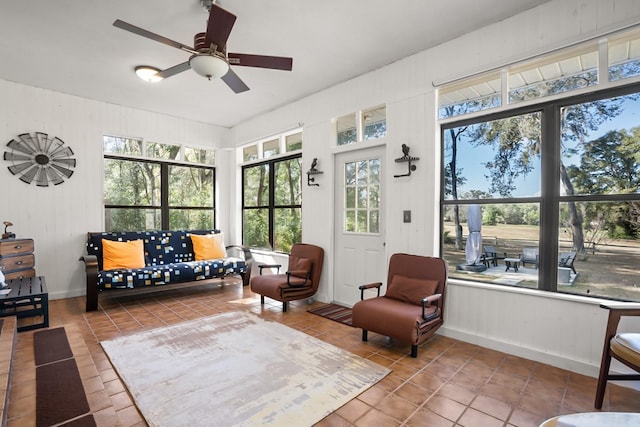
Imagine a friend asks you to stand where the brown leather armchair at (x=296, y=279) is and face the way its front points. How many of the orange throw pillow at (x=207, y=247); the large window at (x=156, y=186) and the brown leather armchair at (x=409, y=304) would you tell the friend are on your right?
2

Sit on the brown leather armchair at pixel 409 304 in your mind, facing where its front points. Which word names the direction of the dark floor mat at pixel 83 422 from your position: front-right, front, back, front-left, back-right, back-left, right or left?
front

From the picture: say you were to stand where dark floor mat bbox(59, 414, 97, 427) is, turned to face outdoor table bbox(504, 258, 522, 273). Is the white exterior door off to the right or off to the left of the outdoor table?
left

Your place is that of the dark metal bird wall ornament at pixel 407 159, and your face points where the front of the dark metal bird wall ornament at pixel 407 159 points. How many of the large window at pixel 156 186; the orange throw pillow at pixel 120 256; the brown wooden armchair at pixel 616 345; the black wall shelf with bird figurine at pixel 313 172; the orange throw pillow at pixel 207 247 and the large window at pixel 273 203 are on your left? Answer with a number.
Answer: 1

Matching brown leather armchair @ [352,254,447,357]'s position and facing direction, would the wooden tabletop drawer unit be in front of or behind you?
in front

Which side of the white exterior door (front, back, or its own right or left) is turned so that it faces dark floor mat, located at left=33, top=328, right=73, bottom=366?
front

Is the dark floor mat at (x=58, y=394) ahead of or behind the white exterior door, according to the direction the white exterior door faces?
ahead

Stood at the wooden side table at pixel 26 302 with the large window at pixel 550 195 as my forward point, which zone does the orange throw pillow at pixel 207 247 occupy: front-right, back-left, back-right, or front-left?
front-left

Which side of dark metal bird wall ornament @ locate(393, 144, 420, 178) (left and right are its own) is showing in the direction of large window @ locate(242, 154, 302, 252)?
right

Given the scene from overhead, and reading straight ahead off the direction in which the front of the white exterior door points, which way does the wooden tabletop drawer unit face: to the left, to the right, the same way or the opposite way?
to the left

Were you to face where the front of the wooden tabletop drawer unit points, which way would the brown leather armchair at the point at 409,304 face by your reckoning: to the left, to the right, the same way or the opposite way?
to the right

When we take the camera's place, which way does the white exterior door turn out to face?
facing the viewer and to the left of the viewer

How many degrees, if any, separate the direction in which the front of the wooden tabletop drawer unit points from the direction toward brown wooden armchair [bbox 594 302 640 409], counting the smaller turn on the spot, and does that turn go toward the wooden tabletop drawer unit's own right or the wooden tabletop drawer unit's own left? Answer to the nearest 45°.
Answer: approximately 45° to the wooden tabletop drawer unit's own left

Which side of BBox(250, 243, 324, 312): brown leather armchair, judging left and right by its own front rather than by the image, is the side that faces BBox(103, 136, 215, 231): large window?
right

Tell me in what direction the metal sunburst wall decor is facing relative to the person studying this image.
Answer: facing the viewer
